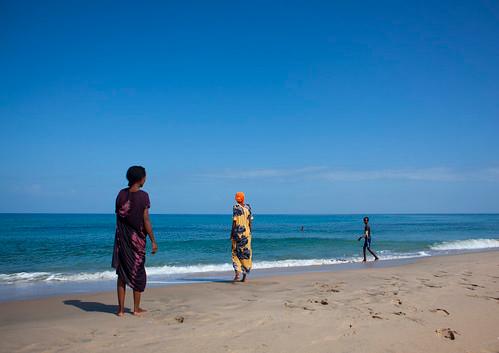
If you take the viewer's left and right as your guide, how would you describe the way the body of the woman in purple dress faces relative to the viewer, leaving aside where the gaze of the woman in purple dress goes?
facing away from the viewer and to the right of the viewer

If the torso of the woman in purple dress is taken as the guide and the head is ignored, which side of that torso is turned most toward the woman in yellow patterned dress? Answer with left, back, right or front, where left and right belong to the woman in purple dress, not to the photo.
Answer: front

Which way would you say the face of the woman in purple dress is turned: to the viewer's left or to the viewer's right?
to the viewer's right
